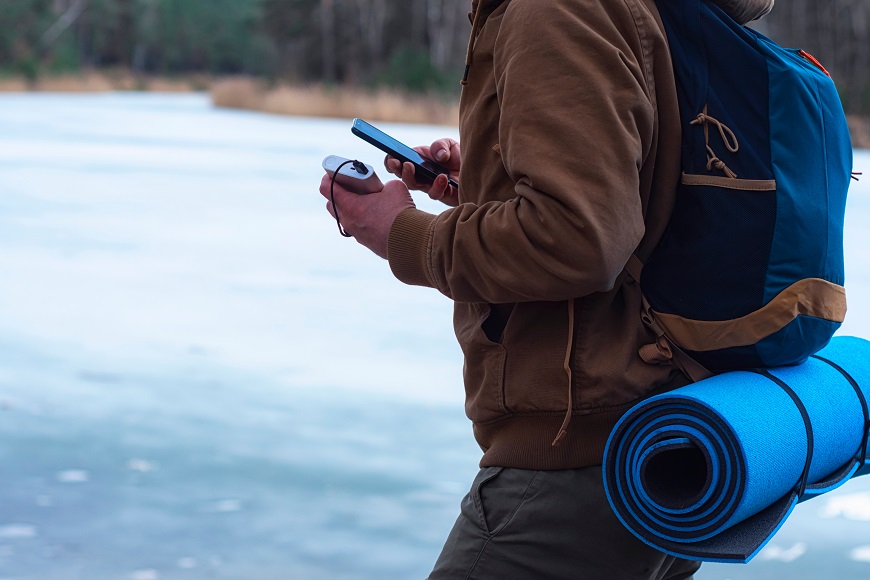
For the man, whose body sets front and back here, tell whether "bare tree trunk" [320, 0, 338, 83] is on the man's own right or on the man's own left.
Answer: on the man's own right

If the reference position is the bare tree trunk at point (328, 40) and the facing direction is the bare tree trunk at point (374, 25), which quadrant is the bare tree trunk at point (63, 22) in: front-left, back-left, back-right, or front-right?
back-left

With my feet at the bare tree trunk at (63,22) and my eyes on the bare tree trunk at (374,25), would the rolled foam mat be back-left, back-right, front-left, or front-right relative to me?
front-right

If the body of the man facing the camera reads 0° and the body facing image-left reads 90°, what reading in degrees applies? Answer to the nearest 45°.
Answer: approximately 90°

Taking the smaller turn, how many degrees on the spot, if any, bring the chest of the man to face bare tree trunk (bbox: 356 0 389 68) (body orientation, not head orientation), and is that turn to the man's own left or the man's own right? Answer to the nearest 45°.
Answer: approximately 90° to the man's own right

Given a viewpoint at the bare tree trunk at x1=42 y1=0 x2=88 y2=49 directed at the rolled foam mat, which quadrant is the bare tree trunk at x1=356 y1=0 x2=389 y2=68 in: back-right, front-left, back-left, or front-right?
front-left

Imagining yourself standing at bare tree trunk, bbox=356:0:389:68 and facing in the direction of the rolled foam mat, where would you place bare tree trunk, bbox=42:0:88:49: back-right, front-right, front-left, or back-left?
back-right

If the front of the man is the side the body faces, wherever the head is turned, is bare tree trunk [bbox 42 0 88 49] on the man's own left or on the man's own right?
on the man's own right
